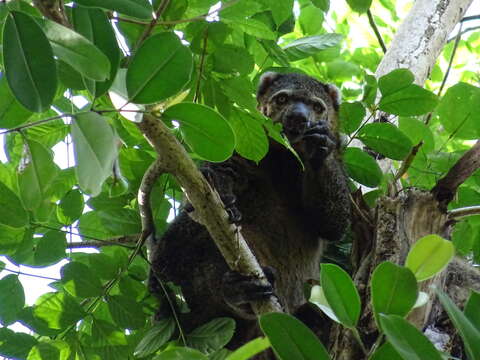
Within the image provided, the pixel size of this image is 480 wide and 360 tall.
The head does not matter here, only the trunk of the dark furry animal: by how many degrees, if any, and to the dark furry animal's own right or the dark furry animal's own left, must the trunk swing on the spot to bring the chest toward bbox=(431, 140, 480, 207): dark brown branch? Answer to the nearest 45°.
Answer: approximately 45° to the dark furry animal's own left

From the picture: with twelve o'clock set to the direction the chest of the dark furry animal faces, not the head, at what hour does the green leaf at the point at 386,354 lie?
The green leaf is roughly at 12 o'clock from the dark furry animal.

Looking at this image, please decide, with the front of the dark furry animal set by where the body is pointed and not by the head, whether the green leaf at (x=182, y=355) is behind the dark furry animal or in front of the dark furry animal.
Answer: in front

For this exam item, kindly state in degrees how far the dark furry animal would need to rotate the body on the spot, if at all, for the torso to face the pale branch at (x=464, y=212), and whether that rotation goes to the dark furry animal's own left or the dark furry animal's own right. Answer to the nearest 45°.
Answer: approximately 45° to the dark furry animal's own left

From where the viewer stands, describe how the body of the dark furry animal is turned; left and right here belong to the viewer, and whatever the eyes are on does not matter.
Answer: facing the viewer

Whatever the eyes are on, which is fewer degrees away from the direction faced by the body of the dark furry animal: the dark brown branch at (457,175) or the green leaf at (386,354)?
the green leaf

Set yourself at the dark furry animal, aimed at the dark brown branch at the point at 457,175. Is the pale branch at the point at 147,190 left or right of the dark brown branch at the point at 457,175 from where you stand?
right

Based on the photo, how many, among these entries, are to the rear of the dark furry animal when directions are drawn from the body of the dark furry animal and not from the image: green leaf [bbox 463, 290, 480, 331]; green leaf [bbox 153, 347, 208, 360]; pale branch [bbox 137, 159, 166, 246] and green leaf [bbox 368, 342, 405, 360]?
0
